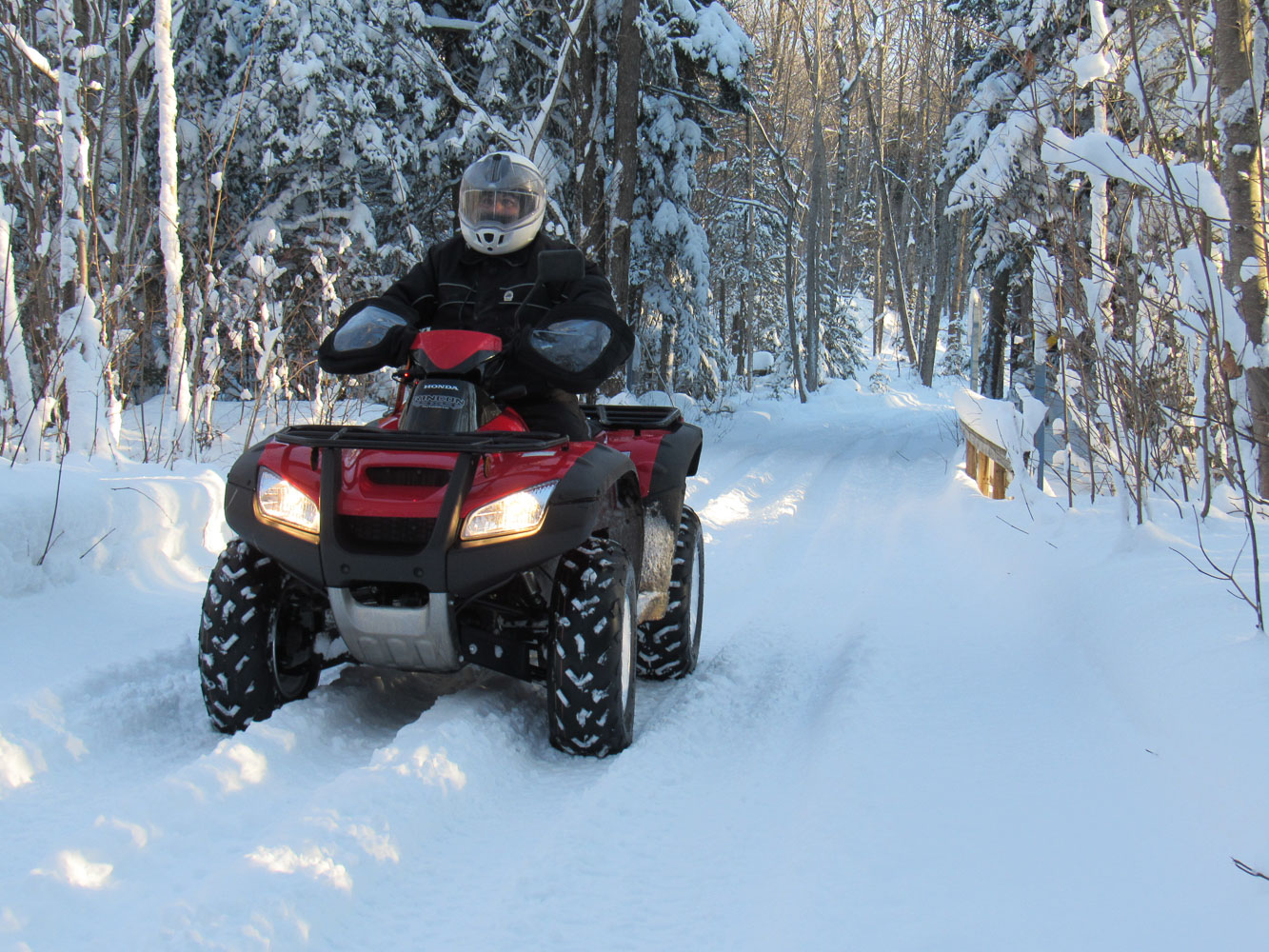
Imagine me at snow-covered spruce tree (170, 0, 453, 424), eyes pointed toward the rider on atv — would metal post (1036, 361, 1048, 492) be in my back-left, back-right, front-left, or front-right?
front-left

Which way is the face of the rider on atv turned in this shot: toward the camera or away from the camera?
toward the camera

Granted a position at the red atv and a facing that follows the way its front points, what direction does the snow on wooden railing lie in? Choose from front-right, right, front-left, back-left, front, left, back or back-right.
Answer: back

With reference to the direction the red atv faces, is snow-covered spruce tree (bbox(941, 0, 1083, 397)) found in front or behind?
behind

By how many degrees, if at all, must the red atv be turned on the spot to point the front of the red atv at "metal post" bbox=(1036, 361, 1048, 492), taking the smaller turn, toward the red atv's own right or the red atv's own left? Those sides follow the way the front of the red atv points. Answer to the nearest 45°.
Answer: approximately 180°

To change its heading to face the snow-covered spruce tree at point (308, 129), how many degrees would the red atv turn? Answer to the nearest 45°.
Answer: approximately 135° to its right

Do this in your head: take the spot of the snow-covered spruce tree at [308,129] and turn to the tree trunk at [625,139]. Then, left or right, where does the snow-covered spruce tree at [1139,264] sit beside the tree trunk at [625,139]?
right

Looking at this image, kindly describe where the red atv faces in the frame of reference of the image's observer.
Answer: facing the viewer and to the left of the viewer

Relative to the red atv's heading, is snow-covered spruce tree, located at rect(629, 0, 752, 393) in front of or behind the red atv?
behind

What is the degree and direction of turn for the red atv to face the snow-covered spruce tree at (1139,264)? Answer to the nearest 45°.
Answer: approximately 180°

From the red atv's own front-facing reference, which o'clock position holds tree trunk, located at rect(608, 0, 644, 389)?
The tree trunk is roughly at 5 o'clock from the red atv.
